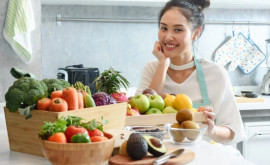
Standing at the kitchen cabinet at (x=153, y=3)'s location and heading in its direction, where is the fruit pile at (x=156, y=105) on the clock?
The fruit pile is roughly at 12 o'clock from the kitchen cabinet.

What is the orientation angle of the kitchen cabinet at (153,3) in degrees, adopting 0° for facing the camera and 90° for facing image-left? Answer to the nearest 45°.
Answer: approximately 0°

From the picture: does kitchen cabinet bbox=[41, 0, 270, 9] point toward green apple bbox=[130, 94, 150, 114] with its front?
yes

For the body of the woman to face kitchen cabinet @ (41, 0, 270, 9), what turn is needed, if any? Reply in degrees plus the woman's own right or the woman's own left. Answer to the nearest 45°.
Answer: approximately 135° to the woman's own right

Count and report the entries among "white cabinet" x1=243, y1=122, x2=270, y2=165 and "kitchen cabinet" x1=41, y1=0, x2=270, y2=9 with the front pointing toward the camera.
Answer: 2
